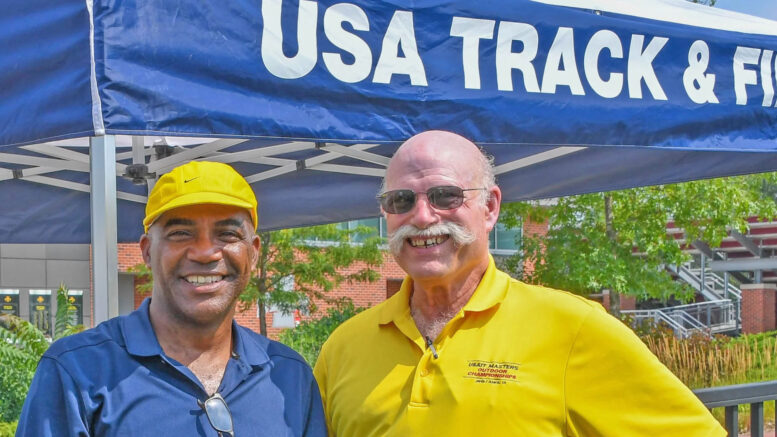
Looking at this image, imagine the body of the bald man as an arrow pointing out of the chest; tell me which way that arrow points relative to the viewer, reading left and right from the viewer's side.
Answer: facing the viewer and to the left of the viewer

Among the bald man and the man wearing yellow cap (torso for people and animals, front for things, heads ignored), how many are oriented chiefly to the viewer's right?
0

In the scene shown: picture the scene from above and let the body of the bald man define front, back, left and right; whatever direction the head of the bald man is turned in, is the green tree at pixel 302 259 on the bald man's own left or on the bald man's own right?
on the bald man's own right

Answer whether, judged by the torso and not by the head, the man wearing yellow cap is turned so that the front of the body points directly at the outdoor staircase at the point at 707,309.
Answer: no

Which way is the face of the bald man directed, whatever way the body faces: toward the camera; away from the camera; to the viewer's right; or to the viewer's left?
toward the camera

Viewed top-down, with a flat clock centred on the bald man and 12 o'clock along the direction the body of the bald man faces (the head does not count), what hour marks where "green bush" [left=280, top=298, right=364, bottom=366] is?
The green bush is roughly at 4 o'clock from the bald man.

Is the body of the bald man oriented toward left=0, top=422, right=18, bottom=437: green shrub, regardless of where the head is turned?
no

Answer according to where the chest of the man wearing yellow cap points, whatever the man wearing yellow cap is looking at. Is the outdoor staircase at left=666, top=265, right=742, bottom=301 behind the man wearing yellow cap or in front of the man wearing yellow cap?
behind

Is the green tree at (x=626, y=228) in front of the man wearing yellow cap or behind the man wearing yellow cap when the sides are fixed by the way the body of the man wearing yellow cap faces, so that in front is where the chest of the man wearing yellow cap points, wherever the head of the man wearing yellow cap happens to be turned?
behind

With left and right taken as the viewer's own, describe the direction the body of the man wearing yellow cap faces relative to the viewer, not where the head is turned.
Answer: facing the viewer

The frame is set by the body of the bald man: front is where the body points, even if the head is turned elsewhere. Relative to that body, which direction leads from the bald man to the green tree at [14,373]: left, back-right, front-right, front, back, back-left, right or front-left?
right

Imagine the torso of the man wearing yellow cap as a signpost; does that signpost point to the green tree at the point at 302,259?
no

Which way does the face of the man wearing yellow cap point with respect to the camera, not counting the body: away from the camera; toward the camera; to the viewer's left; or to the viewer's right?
toward the camera

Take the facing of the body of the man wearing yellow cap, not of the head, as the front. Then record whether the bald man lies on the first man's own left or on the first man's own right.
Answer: on the first man's own left
